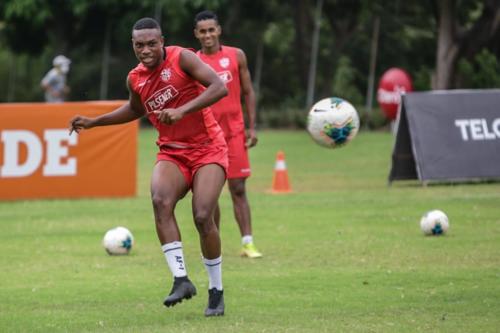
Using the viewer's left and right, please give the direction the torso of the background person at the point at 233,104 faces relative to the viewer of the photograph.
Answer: facing the viewer

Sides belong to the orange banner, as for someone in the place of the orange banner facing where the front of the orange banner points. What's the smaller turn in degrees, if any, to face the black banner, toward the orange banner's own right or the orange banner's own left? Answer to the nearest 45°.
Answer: approximately 90° to the orange banner's own left

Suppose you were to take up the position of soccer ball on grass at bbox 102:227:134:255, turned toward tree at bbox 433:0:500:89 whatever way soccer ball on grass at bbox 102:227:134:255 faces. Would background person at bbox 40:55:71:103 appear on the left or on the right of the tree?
left

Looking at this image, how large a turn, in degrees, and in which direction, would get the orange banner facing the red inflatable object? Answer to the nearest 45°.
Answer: approximately 135° to its left

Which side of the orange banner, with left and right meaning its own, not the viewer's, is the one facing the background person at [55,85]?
back

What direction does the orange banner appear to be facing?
toward the camera

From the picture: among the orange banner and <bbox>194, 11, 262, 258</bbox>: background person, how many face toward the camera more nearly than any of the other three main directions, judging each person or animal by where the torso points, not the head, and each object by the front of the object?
2

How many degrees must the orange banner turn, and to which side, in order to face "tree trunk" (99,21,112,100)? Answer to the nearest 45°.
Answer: approximately 180°

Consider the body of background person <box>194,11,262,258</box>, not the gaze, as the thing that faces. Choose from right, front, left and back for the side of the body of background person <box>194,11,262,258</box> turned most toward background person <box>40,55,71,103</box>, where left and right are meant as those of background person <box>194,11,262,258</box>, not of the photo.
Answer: back

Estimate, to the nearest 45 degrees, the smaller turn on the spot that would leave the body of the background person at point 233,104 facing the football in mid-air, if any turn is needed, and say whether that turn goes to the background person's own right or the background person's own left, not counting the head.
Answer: approximately 45° to the background person's own left
